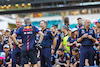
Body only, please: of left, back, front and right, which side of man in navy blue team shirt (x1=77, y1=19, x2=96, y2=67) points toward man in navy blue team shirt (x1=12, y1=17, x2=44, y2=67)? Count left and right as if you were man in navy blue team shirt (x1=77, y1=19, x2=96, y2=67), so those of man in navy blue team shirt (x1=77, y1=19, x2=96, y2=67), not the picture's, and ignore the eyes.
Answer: right

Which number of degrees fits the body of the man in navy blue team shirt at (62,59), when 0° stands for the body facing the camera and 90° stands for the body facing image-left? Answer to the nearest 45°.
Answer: approximately 45°

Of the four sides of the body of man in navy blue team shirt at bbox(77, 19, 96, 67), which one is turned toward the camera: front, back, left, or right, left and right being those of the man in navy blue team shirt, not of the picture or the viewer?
front

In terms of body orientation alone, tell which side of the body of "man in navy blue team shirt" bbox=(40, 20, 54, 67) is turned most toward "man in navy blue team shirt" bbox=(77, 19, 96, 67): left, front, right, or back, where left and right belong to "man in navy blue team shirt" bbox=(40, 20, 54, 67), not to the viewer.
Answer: left
